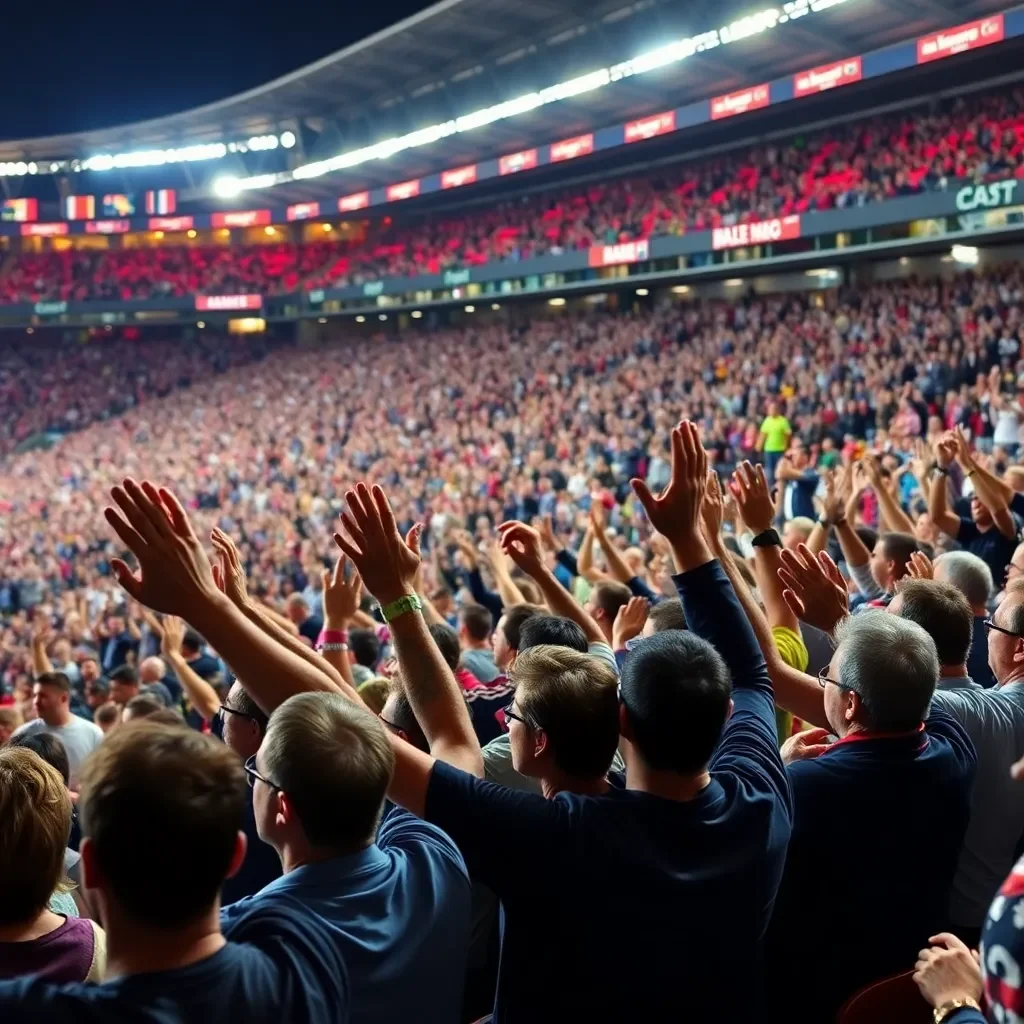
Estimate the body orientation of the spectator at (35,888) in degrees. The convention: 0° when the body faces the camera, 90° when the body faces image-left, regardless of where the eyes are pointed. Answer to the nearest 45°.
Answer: approximately 180°

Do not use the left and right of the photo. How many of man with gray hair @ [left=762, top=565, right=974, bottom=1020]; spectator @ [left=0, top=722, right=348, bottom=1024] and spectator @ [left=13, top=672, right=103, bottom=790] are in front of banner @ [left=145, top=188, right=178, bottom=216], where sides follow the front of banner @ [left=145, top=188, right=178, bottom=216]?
3

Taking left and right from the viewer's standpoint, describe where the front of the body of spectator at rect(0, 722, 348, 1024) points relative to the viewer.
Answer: facing away from the viewer

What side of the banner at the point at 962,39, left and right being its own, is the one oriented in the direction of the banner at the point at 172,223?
right

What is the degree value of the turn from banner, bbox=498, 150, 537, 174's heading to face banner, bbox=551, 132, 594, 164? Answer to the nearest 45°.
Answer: approximately 45° to its left

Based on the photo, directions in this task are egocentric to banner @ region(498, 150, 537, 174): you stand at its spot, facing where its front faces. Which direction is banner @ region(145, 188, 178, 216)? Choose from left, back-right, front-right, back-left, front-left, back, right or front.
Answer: back-right

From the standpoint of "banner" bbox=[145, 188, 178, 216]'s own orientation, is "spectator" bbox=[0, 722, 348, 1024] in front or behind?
in front

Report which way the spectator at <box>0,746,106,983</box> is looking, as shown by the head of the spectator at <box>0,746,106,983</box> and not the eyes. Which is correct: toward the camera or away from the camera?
away from the camera

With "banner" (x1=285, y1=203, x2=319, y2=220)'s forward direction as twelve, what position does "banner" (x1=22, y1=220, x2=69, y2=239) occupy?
"banner" (x1=22, y1=220, x2=69, y2=239) is roughly at 4 o'clock from "banner" (x1=285, y1=203, x2=319, y2=220).

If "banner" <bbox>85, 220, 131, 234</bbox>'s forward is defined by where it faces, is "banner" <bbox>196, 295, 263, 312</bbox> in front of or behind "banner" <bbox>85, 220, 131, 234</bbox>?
in front

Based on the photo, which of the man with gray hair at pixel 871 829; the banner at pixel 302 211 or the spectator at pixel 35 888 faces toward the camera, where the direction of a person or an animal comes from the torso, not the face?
the banner

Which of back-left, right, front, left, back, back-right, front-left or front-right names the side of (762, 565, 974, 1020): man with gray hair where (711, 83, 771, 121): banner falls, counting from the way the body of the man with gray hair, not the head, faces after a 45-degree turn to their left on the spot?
right

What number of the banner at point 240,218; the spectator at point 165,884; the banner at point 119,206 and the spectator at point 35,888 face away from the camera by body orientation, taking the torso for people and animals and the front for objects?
2

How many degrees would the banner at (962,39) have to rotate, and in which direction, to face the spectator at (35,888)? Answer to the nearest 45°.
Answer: approximately 45° to its left

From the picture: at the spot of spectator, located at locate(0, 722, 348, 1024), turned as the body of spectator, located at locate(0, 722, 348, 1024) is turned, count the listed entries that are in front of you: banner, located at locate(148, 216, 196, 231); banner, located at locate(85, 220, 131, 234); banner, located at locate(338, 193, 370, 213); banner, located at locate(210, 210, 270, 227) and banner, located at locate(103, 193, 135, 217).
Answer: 5

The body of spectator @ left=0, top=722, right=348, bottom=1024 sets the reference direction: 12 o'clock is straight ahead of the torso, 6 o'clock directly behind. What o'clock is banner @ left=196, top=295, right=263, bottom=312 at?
The banner is roughly at 12 o'clock from the spectator.
